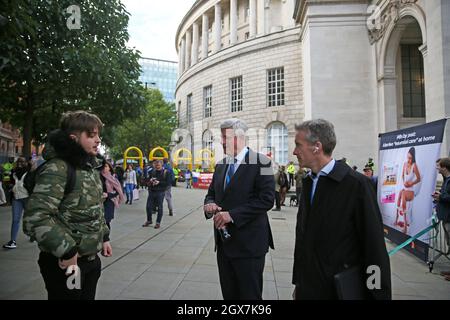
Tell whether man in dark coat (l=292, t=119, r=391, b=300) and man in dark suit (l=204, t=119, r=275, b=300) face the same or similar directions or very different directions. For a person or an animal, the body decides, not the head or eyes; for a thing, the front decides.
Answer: same or similar directions

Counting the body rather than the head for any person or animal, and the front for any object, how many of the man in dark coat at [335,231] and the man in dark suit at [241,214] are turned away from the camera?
0

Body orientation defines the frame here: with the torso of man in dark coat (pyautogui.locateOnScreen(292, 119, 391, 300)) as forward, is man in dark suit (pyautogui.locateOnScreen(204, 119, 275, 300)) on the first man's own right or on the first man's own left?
on the first man's own right

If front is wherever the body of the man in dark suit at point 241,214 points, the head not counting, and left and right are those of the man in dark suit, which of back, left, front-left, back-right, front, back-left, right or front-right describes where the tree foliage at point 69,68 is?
right

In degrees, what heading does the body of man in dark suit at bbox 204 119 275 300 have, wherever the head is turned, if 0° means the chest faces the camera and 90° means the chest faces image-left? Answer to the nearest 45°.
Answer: approximately 45°

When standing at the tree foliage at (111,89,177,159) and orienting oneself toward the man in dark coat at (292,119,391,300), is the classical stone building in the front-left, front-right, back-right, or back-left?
front-left

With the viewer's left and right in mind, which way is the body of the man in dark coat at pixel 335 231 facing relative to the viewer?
facing the viewer and to the left of the viewer

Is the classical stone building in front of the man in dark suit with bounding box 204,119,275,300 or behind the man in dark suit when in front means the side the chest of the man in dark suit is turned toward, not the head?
behind

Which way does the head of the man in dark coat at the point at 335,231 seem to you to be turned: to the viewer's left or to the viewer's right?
to the viewer's left

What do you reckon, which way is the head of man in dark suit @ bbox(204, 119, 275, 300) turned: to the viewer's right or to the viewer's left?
to the viewer's left

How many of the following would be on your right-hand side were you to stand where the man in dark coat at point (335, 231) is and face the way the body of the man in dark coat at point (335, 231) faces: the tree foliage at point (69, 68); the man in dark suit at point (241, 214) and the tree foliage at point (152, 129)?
3

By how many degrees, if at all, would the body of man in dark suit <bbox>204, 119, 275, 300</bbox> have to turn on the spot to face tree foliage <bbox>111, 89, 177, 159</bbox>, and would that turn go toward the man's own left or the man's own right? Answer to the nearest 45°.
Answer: approximately 135° to the man's own right

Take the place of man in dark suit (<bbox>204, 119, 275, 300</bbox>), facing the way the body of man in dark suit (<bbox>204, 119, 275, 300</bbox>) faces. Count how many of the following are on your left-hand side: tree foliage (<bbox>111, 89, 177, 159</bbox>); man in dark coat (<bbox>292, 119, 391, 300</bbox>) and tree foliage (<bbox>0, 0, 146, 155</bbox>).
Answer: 1

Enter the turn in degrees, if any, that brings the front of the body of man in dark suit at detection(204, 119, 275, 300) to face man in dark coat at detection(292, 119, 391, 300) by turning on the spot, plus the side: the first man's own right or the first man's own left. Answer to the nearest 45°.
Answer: approximately 90° to the first man's own left

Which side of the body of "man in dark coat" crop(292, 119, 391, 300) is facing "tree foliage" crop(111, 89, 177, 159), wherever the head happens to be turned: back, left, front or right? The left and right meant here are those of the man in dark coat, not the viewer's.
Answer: right
